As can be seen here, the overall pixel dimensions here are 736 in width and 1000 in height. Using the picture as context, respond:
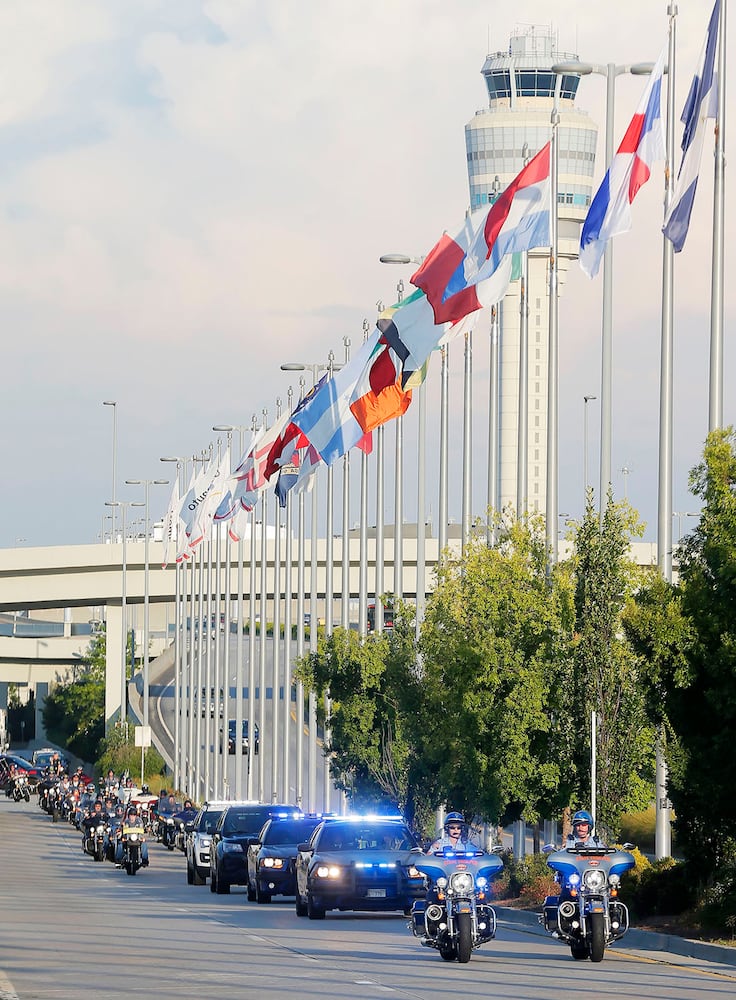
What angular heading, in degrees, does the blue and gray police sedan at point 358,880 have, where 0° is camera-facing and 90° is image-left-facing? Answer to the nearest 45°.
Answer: approximately 0°

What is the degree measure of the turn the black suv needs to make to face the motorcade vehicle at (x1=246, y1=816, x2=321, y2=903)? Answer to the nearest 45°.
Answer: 0° — it already faces it

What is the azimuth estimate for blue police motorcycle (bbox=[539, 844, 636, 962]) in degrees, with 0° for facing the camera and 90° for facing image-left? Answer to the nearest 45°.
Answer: approximately 0°

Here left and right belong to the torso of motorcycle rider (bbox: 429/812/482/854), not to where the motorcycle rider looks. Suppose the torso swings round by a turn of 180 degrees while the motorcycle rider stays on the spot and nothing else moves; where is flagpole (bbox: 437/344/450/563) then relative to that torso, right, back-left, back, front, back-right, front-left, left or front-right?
front
